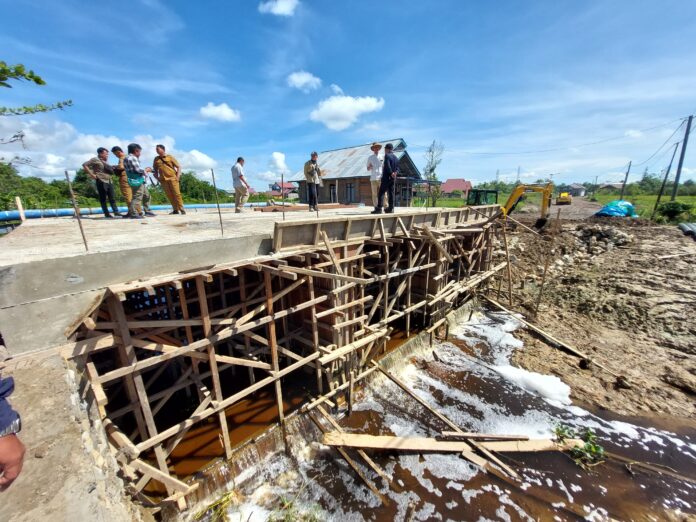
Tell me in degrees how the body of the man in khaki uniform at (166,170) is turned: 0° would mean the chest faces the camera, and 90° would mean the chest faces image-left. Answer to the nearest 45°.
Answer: approximately 45°

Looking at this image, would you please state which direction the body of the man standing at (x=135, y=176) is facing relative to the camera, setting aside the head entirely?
to the viewer's right

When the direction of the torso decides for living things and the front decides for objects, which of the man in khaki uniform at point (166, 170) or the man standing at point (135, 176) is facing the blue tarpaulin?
the man standing

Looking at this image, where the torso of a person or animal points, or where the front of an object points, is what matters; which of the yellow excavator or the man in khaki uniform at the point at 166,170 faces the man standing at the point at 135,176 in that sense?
the man in khaki uniform

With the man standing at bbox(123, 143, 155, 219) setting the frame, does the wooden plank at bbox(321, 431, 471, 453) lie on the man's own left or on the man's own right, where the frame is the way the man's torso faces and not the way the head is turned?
on the man's own right

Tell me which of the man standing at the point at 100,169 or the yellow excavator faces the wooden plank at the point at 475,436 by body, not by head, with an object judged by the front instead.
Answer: the man standing

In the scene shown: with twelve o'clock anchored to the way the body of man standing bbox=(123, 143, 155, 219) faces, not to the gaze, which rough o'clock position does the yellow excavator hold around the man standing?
The yellow excavator is roughly at 12 o'clock from the man standing.
